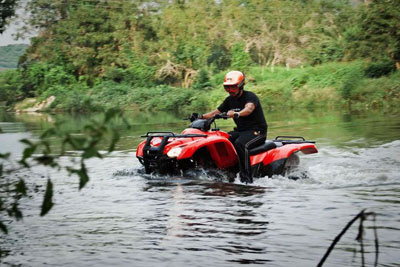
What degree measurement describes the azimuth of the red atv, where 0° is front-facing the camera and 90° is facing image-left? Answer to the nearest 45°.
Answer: approximately 45°

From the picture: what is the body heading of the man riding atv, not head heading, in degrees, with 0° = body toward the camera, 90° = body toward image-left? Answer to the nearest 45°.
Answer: approximately 45°

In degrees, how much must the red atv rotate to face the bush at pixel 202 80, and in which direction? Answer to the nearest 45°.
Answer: approximately 135° to its right

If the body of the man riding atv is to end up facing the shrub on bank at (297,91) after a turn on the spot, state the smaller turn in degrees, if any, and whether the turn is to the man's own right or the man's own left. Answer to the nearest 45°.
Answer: approximately 135° to the man's own right

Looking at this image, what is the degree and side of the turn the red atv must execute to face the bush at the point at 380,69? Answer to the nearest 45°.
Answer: approximately 135° to its right

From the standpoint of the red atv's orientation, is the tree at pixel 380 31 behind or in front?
behind

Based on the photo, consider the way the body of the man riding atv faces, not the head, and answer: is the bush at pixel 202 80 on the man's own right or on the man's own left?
on the man's own right

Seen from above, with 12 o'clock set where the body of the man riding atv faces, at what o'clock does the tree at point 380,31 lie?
The tree is roughly at 5 o'clock from the man riding atv.
